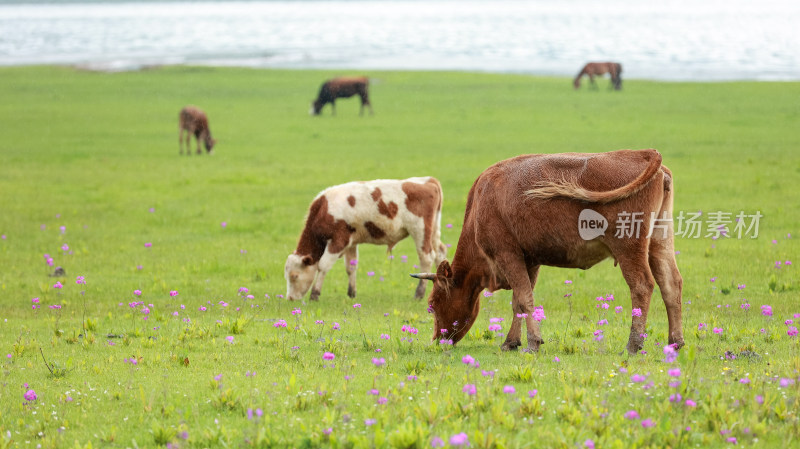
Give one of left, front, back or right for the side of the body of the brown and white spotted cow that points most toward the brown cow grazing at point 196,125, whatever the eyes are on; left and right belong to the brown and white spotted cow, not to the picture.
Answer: right

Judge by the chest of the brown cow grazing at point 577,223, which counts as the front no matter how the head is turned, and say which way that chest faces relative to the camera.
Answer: to the viewer's left

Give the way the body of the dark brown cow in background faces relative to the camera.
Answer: to the viewer's left

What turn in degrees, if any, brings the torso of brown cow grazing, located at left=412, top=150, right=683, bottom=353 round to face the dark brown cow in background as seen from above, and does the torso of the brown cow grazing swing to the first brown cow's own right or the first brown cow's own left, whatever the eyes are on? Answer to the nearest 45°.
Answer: approximately 90° to the first brown cow's own right

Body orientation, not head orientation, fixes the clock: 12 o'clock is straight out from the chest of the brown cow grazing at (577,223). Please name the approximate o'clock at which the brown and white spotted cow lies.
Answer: The brown and white spotted cow is roughly at 2 o'clock from the brown cow grazing.

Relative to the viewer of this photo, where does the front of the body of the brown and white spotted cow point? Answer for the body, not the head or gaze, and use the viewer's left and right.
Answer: facing to the left of the viewer

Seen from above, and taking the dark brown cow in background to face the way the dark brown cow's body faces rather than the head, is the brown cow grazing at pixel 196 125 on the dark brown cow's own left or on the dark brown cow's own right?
on the dark brown cow's own left

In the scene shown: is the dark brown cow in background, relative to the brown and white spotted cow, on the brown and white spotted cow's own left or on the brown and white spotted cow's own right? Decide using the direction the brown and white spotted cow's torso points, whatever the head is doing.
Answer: on the brown and white spotted cow's own right
